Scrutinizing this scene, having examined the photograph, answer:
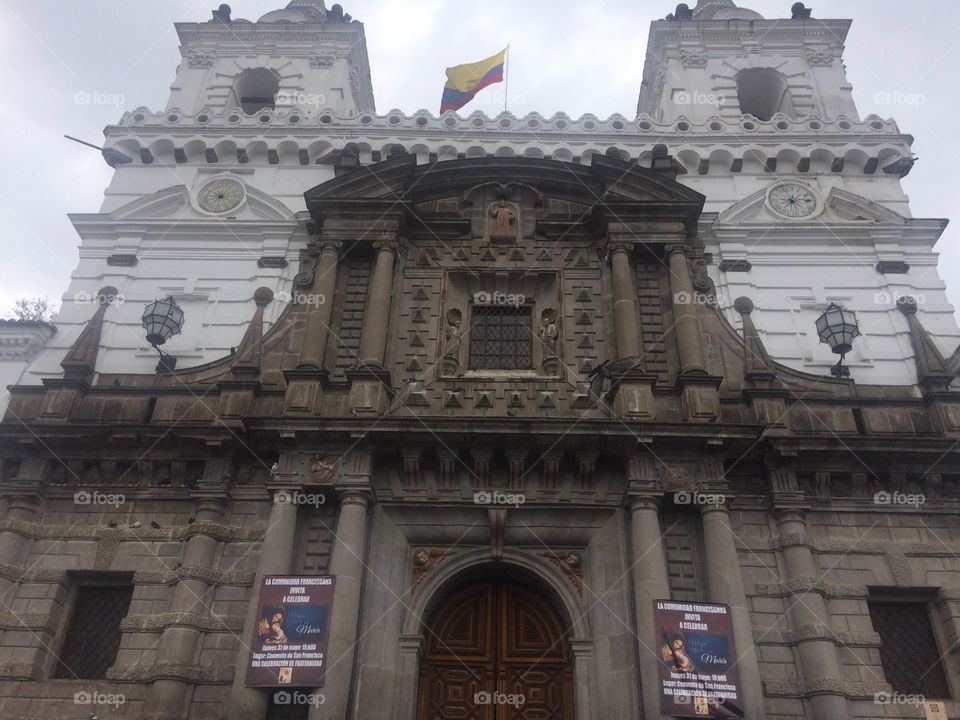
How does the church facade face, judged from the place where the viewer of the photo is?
facing the viewer

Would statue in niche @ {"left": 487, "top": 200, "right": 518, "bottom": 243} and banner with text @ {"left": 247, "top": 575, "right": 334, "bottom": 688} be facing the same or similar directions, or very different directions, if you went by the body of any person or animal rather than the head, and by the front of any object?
same or similar directions

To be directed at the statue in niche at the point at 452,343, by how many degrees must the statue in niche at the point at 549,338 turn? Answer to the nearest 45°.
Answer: approximately 90° to its right

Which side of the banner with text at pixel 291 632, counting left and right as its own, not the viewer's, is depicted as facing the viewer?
front

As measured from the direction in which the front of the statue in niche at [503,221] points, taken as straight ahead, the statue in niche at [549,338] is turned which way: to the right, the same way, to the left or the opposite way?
the same way

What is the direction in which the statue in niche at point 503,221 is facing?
toward the camera

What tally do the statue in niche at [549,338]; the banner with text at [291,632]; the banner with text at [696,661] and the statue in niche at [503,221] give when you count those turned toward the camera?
4

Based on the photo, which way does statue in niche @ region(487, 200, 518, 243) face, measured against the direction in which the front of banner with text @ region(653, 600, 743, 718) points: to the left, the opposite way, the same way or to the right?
the same way

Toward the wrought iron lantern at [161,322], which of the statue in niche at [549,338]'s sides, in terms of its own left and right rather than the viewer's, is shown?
right
